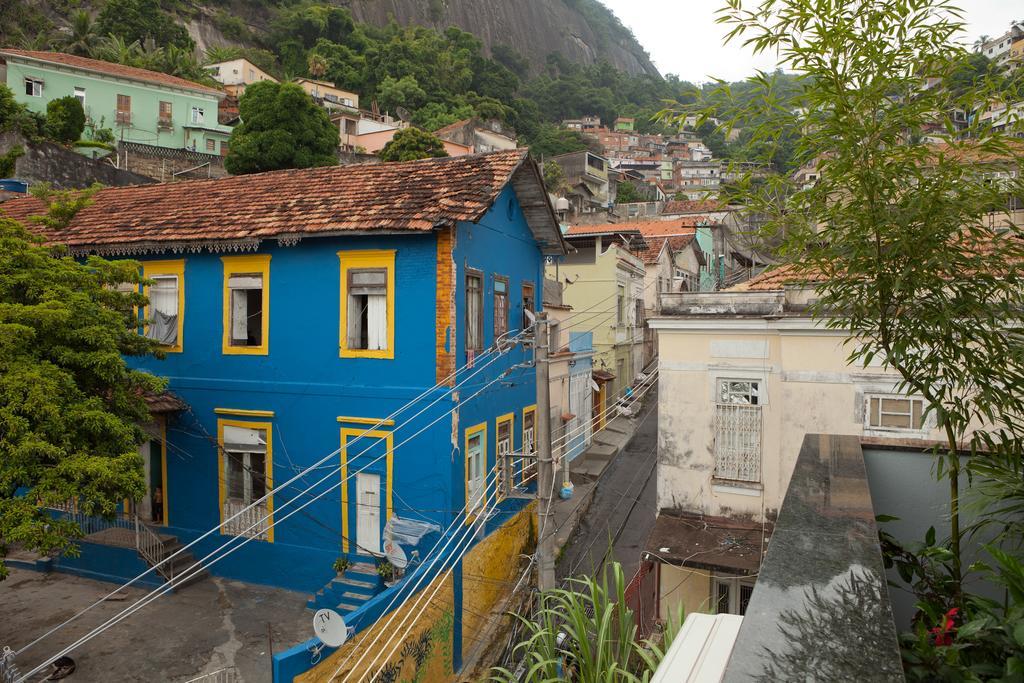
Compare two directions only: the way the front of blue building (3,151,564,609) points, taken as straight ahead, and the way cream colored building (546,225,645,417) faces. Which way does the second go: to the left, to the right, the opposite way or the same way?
to the left

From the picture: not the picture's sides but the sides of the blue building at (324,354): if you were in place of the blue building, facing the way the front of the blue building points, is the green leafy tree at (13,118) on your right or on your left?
on your right

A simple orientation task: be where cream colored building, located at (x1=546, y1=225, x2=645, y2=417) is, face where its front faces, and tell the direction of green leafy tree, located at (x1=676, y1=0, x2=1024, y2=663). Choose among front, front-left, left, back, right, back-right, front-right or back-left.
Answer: front-right

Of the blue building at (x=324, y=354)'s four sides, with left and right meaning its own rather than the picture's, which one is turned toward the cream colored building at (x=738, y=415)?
left

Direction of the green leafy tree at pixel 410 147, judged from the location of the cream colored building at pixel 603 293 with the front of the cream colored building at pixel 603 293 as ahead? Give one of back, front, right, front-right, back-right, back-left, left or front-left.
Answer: back

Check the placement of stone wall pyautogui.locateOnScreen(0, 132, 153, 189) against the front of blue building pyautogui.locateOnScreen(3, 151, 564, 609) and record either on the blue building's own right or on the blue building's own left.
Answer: on the blue building's own right

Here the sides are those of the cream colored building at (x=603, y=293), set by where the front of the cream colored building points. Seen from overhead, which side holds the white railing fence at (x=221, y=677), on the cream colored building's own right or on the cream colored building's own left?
on the cream colored building's own right

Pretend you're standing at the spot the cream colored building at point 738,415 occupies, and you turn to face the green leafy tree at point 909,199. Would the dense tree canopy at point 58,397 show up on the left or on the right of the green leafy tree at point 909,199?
right

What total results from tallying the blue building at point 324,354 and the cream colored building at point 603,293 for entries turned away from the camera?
0

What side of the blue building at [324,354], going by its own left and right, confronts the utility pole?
left

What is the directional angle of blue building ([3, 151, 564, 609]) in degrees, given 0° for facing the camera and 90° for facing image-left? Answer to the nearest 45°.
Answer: approximately 45°

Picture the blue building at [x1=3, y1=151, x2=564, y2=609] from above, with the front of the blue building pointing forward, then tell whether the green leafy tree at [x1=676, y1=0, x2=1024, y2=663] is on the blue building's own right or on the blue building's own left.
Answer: on the blue building's own left

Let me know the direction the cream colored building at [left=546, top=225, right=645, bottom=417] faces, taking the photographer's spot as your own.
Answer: facing the viewer and to the right of the viewer

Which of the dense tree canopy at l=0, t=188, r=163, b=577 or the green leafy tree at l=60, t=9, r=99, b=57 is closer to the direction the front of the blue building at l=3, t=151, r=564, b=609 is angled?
the dense tree canopy
